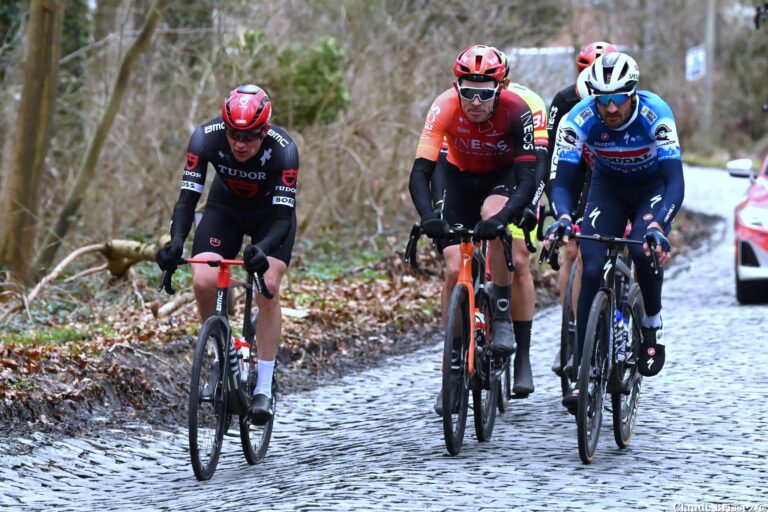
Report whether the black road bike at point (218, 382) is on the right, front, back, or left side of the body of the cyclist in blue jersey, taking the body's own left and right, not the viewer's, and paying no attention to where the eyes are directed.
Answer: right

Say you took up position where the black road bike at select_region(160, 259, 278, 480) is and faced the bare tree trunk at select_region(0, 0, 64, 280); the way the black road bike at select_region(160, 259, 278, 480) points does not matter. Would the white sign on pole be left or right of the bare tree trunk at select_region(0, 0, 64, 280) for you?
right

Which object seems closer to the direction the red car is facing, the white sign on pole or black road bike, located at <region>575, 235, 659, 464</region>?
the black road bike

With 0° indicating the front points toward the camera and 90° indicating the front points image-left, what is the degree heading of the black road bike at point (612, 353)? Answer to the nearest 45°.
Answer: approximately 0°

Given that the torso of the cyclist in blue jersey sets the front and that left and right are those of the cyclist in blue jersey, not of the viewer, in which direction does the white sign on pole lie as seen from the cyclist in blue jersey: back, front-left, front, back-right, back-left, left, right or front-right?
back

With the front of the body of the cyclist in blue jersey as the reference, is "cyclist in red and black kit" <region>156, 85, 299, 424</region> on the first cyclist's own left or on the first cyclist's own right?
on the first cyclist's own right

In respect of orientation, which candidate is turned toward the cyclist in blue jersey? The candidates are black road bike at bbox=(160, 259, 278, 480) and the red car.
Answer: the red car
